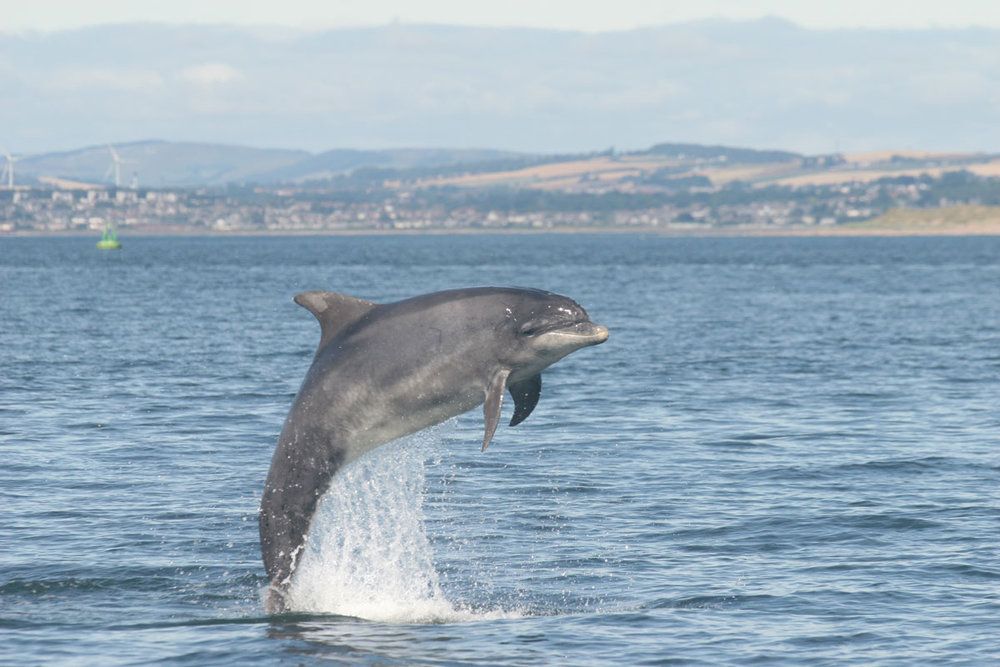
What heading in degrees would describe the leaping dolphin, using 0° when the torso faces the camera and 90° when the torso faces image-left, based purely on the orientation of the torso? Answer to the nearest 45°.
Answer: approximately 270°
